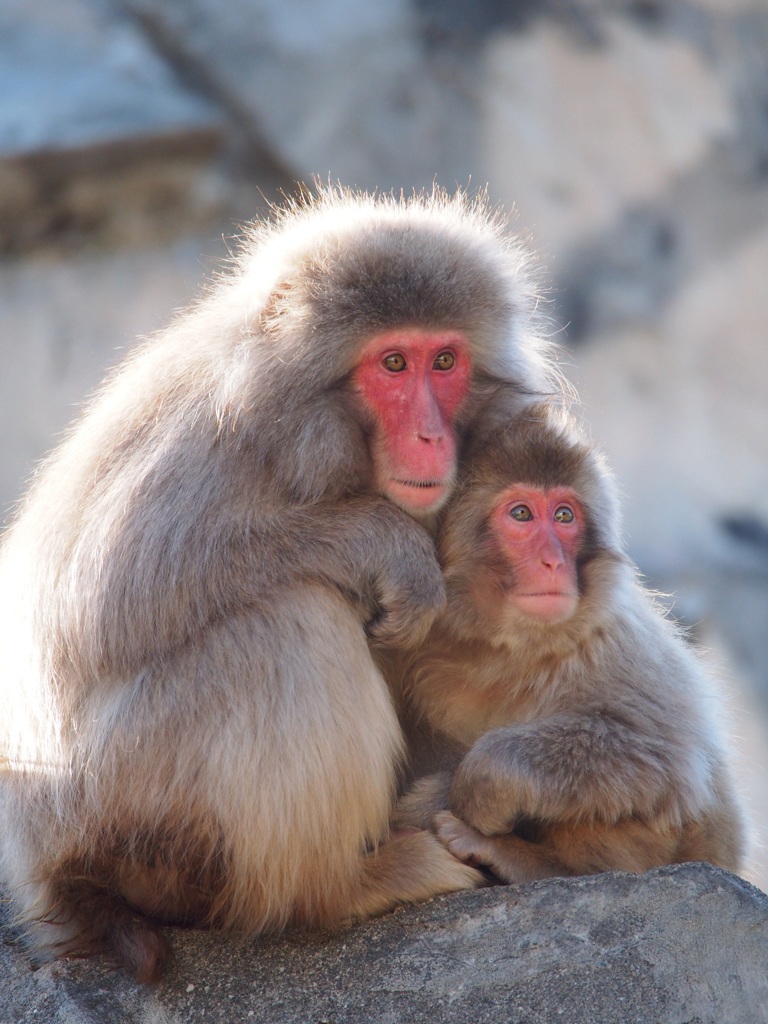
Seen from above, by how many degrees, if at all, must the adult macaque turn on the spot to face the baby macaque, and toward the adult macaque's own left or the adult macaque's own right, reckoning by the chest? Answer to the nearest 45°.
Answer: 0° — it already faces it

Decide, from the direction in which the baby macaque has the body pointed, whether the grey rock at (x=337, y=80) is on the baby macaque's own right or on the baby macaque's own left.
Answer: on the baby macaque's own right

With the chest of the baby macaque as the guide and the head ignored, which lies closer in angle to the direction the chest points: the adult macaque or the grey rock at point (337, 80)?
the adult macaque

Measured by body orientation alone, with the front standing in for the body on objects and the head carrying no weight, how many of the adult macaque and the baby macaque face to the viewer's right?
1

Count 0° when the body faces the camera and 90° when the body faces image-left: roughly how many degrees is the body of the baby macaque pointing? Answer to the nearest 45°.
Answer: approximately 45°

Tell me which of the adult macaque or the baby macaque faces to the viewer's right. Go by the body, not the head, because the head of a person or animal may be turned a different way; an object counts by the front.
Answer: the adult macaque

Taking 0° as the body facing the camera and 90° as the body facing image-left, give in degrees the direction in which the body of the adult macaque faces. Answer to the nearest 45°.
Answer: approximately 270°

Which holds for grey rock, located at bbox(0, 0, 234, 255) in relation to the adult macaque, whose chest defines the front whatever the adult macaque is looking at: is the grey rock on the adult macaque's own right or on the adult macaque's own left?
on the adult macaque's own left

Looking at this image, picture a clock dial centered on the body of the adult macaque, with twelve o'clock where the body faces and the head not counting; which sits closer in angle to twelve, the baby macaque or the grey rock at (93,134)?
the baby macaque

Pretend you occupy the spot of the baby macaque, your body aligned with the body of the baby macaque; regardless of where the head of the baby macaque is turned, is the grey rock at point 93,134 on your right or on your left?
on your right
